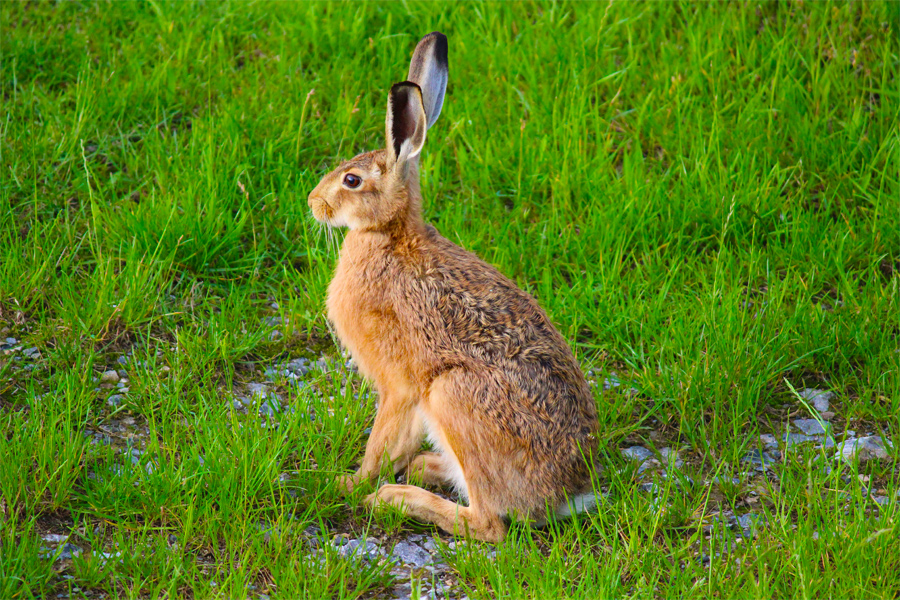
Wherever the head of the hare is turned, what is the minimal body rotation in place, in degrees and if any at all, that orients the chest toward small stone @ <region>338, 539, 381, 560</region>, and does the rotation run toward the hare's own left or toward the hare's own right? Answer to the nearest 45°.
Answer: approximately 45° to the hare's own left

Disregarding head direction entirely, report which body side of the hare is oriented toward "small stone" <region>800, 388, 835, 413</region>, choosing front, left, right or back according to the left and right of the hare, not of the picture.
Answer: back

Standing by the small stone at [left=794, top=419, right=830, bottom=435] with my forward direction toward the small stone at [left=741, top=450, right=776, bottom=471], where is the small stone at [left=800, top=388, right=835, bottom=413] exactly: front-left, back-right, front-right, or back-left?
back-right

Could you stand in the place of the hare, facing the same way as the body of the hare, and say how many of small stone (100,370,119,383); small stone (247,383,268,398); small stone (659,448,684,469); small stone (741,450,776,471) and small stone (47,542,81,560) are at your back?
2

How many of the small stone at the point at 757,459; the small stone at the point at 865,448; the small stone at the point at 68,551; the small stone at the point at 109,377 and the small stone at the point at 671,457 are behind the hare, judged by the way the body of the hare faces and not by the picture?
3

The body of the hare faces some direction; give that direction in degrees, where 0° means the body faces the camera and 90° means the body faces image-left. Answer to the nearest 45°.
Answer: approximately 90°

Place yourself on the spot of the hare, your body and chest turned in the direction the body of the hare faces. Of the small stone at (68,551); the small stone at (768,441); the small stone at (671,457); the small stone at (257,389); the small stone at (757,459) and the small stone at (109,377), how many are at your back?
3

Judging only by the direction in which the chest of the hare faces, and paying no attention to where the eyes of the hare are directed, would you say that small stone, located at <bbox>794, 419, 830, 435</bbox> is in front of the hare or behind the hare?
behind

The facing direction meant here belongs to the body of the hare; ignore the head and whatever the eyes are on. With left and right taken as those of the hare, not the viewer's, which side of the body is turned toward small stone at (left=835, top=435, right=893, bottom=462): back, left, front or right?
back

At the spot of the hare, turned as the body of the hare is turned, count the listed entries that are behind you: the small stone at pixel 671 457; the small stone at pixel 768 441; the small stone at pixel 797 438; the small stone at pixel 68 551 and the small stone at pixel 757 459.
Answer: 4

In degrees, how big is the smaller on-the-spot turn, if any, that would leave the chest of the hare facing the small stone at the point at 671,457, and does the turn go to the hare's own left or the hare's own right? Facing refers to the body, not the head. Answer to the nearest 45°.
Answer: approximately 180°

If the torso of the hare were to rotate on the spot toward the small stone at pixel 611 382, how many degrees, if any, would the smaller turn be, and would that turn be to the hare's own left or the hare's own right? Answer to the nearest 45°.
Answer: approximately 135° to the hare's own right

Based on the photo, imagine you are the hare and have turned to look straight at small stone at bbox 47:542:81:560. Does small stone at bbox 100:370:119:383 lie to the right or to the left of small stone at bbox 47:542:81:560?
right
